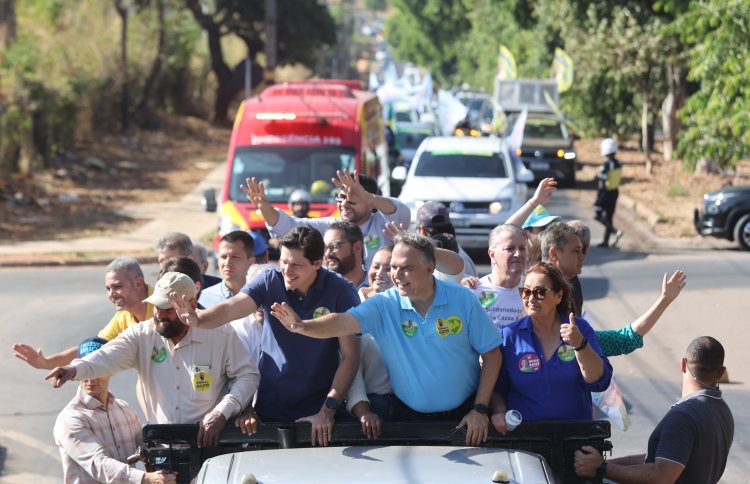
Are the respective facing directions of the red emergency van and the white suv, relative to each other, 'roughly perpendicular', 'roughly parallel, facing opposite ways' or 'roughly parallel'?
roughly parallel

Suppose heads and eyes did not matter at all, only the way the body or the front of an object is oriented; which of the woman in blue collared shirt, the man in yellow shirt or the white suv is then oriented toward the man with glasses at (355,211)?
the white suv

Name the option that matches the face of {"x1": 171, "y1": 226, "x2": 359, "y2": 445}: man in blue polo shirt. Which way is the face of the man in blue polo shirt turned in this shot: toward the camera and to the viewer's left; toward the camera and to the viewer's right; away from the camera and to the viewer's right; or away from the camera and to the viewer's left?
toward the camera and to the viewer's left

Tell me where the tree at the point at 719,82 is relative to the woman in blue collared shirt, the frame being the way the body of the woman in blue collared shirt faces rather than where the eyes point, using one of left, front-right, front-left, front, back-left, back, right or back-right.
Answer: back

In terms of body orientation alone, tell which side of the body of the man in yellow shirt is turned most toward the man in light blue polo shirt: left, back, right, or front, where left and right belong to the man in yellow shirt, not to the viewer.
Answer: left

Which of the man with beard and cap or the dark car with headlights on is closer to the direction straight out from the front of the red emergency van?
the man with beard and cap

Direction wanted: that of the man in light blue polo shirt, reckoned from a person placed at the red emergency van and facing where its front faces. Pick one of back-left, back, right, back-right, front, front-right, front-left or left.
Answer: front

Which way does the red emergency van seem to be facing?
toward the camera

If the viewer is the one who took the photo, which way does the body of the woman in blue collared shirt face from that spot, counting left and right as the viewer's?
facing the viewer

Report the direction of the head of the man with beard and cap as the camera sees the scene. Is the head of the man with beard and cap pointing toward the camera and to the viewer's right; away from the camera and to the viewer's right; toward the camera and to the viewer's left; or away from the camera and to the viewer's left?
toward the camera and to the viewer's left

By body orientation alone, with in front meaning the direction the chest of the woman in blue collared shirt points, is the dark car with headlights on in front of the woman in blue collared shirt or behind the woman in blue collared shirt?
behind

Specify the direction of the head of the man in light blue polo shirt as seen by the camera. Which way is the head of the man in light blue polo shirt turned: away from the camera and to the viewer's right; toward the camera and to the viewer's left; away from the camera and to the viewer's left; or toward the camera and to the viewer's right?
toward the camera and to the viewer's left

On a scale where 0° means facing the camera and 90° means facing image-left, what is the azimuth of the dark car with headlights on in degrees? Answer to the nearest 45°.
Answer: approximately 0°

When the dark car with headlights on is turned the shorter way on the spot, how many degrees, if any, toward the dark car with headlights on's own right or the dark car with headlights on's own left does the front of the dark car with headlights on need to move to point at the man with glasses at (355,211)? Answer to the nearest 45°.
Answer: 0° — it already faces them
